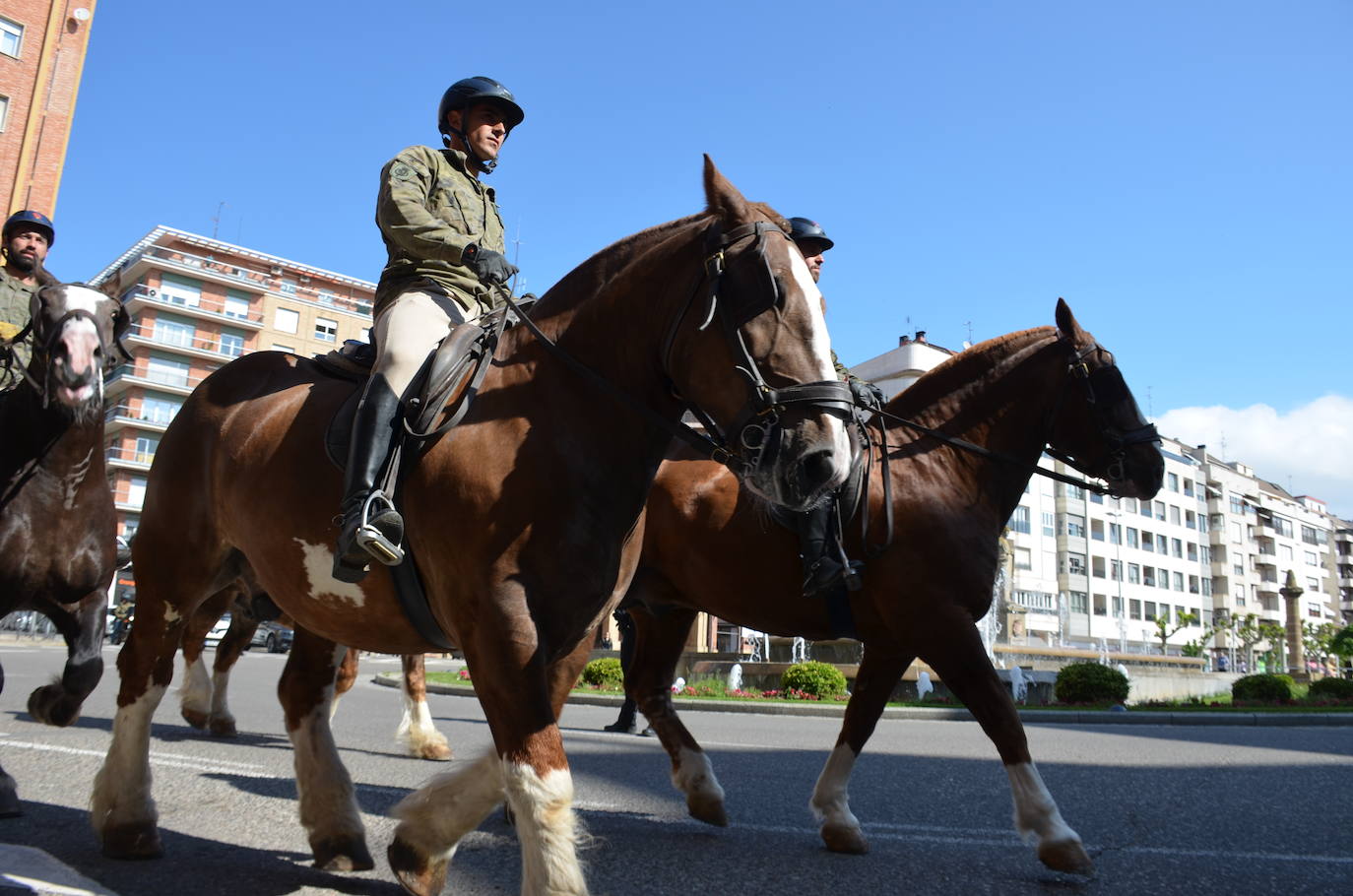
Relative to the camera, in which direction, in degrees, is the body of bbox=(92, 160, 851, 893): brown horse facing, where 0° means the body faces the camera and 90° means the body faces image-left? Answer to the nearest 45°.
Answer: approximately 315°

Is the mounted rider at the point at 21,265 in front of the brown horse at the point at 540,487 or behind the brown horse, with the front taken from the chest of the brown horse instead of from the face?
behind

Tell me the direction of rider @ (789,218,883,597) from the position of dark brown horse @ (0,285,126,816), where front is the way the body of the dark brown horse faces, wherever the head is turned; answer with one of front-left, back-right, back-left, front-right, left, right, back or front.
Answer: front-left

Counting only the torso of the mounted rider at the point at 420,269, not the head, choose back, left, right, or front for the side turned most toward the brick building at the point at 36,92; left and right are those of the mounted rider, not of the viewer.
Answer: back

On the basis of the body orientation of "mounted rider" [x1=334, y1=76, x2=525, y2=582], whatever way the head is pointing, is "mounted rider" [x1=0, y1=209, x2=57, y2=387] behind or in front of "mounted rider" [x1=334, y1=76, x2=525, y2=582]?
behind

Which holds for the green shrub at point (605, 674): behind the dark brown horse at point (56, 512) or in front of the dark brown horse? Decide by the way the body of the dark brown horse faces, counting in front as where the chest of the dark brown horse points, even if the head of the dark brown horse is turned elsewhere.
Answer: behind

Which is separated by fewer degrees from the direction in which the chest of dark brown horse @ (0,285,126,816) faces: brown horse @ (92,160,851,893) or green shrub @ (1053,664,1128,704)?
the brown horse

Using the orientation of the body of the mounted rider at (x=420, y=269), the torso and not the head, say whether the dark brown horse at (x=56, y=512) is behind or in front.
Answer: behind

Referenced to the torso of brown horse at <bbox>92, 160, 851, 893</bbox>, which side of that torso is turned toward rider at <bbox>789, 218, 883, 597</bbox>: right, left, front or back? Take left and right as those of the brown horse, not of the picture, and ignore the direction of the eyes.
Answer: left

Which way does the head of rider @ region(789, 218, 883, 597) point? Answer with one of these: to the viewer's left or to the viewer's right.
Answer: to the viewer's right

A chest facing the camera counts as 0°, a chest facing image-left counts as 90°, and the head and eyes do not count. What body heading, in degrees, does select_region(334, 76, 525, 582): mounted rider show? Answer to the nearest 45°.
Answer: approximately 315°

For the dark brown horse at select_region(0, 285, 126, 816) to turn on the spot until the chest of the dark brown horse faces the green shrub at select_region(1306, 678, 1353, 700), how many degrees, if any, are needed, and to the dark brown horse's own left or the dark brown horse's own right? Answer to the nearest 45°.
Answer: approximately 90° to the dark brown horse's own left

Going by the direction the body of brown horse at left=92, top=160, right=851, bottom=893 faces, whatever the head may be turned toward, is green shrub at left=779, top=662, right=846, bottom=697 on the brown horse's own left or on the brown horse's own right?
on the brown horse's own left
